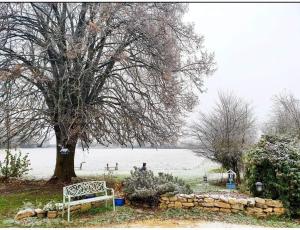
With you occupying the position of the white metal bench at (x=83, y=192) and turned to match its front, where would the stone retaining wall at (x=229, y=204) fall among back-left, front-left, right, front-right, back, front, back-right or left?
front-left

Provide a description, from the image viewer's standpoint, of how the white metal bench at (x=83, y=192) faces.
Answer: facing the viewer and to the right of the viewer

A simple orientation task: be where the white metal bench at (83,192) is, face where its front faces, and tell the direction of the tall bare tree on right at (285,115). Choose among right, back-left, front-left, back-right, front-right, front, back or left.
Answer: left

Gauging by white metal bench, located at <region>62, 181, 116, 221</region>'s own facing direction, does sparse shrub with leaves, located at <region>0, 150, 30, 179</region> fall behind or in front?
behind

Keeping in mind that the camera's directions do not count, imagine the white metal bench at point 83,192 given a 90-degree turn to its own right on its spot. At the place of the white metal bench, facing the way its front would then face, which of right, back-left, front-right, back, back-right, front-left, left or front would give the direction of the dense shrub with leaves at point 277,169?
back-left

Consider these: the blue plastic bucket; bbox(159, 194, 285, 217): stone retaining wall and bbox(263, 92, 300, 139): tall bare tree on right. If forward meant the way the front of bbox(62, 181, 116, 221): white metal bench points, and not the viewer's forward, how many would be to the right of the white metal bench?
0

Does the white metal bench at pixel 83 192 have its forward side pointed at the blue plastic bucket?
no

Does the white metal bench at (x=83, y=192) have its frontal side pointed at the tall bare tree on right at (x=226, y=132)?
no

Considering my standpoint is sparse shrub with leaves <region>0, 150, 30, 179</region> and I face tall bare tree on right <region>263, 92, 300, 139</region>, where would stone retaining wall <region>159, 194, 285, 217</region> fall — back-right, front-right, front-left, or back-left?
front-right

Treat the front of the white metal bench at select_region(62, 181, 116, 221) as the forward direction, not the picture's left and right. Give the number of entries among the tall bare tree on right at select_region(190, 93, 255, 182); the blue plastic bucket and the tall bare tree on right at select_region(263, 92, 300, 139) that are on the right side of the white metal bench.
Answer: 0

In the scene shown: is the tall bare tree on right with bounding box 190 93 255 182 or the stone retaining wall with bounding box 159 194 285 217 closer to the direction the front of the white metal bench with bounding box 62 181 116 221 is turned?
the stone retaining wall

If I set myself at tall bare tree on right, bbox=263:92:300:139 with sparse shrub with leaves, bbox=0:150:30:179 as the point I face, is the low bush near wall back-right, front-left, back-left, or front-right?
front-left
